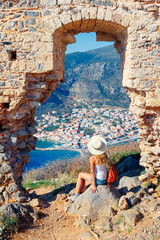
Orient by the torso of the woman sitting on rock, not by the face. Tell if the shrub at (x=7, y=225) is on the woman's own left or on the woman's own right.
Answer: on the woman's own left

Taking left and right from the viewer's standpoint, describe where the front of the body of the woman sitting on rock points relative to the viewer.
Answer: facing away from the viewer and to the left of the viewer
